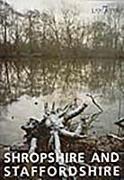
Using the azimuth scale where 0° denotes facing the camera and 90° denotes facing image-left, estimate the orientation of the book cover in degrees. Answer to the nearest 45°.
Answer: approximately 0°
